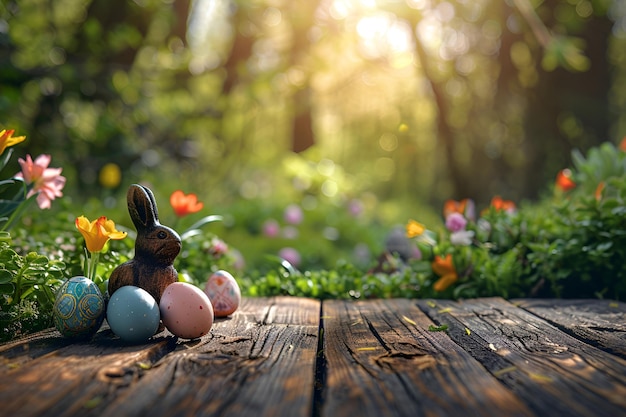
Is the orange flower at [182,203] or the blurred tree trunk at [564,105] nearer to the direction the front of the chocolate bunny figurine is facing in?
the blurred tree trunk

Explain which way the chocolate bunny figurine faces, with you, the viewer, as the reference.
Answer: facing to the right of the viewer

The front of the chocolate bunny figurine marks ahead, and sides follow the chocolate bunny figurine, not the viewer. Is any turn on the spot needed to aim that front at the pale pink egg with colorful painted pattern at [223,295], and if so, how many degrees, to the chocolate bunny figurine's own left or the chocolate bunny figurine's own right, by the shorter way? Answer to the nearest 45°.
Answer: approximately 45° to the chocolate bunny figurine's own left

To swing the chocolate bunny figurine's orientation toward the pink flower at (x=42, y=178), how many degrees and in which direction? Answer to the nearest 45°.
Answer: approximately 135° to its left

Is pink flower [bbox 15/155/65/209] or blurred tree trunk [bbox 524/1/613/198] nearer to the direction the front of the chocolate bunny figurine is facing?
the blurred tree trunk

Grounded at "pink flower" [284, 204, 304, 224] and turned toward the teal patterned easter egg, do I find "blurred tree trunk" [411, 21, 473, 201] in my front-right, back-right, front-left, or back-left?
back-left
